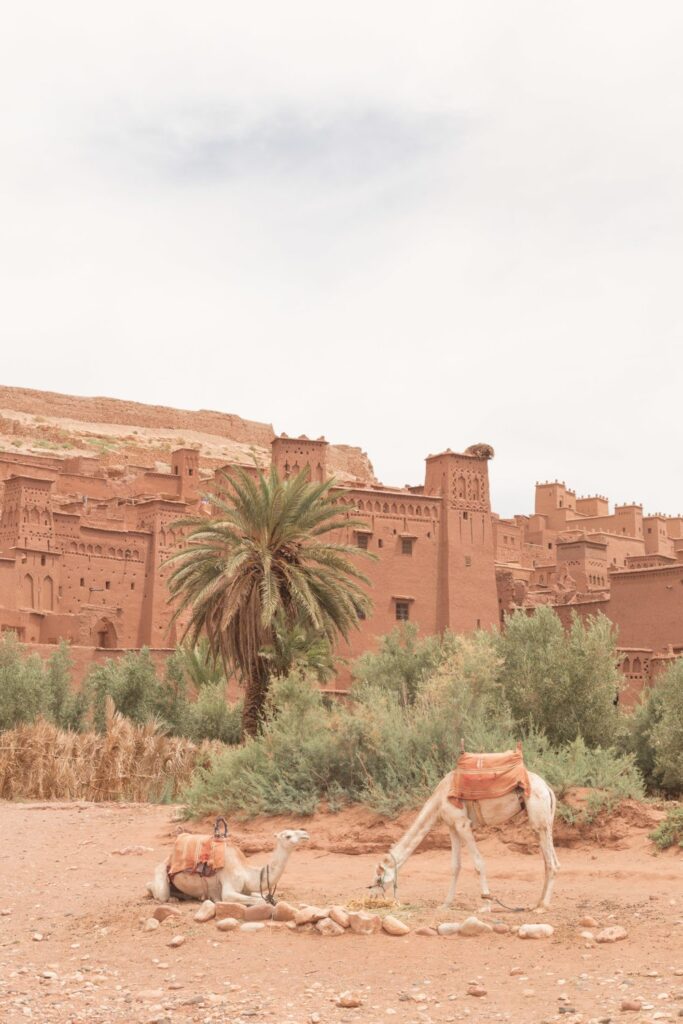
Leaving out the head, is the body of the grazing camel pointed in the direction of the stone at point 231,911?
yes

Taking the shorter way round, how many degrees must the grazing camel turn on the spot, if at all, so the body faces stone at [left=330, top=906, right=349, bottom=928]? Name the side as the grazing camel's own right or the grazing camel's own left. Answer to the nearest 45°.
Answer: approximately 45° to the grazing camel's own left

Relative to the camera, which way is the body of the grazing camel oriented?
to the viewer's left

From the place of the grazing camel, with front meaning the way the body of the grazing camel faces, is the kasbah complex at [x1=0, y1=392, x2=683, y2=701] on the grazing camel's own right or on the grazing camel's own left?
on the grazing camel's own right

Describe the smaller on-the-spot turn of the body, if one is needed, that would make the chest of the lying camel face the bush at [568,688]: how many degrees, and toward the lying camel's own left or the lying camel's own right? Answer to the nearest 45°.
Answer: approximately 45° to the lying camel's own left

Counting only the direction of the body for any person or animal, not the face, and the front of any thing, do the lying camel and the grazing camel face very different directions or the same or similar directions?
very different directions

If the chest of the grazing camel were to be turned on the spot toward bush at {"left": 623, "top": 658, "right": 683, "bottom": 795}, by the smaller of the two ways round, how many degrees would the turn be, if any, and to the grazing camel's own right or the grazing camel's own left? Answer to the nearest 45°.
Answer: approximately 90° to the grazing camel's own right

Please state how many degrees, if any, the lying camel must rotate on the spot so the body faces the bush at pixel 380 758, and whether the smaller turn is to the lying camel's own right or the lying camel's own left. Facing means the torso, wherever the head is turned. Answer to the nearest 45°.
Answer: approximately 90° to the lying camel's own left

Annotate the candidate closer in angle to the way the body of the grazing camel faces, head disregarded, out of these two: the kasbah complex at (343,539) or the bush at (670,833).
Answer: the kasbah complex

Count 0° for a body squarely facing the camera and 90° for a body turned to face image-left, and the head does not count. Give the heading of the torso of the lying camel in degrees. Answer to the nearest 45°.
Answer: approximately 270°

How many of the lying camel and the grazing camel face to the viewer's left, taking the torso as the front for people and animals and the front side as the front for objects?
1
